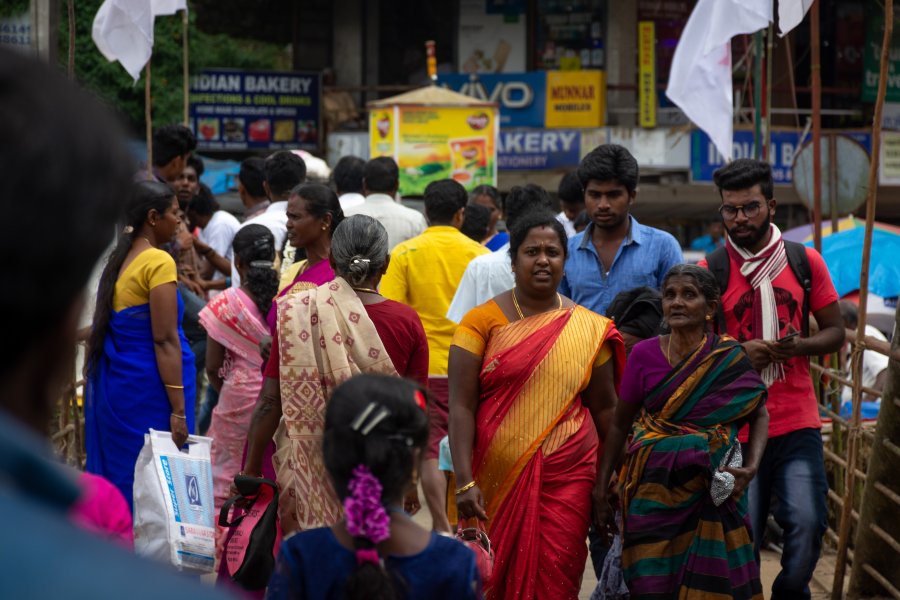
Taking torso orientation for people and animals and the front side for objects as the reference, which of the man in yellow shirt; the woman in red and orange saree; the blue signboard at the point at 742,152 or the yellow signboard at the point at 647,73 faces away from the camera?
the man in yellow shirt

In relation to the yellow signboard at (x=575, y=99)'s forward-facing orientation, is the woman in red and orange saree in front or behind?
in front

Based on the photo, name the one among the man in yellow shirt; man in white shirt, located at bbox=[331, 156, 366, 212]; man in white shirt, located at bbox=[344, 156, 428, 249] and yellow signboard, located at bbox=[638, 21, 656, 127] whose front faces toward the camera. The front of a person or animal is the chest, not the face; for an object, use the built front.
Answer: the yellow signboard

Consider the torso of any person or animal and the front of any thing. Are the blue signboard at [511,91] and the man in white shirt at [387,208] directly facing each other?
yes

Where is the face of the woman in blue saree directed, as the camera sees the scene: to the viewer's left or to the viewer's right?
to the viewer's right

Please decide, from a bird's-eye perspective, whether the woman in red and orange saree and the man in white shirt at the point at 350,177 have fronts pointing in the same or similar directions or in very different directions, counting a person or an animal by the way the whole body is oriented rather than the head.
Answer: very different directions

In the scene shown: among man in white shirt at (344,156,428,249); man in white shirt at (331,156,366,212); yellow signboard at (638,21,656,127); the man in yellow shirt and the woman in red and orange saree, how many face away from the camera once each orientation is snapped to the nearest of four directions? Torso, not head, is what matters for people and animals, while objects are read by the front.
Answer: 3

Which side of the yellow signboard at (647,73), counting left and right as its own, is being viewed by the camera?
front

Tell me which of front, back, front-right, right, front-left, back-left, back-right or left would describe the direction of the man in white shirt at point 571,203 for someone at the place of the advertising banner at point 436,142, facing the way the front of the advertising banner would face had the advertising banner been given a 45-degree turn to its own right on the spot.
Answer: front-left

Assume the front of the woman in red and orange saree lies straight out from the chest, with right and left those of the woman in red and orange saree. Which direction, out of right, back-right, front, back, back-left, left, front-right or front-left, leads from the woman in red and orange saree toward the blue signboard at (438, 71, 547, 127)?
back

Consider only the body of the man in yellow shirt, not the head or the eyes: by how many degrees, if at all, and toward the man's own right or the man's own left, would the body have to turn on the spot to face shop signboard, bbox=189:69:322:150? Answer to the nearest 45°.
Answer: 0° — they already face it

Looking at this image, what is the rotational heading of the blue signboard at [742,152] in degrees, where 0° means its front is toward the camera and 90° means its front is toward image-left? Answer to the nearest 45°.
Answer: approximately 0°

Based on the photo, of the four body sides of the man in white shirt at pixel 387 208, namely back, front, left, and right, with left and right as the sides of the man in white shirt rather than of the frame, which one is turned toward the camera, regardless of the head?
back

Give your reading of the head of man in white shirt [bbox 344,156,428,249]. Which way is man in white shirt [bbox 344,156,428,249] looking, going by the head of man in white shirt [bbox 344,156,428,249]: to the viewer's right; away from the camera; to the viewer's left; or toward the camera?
away from the camera

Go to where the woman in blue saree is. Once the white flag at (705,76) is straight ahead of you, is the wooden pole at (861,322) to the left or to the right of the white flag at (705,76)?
right
